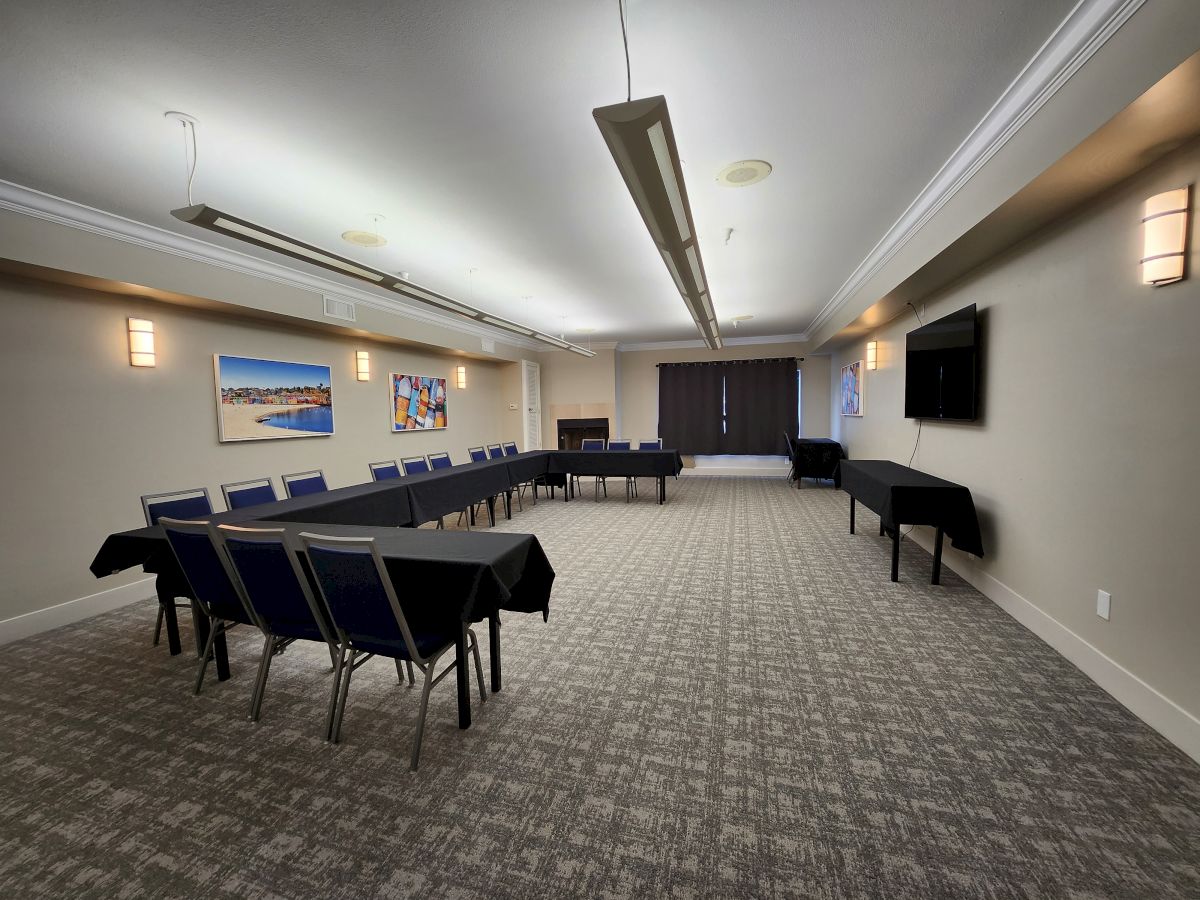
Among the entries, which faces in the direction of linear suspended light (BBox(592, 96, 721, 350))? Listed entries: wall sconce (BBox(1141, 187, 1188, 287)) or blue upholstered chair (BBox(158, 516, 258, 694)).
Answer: the wall sconce

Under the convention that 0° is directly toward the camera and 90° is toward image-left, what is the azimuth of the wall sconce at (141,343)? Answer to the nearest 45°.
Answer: approximately 315°

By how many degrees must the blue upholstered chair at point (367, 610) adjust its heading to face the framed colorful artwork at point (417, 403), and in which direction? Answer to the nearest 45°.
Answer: approximately 45° to its left

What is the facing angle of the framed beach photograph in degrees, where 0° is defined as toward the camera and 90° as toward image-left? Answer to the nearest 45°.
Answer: approximately 315°

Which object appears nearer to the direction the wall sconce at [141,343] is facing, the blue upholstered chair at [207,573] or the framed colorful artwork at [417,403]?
the blue upholstered chair

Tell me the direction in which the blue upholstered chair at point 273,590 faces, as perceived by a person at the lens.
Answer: facing away from the viewer and to the right of the viewer

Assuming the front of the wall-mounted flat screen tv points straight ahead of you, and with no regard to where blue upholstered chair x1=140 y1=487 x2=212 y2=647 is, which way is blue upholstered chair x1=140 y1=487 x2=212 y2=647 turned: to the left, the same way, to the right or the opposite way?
the opposite way

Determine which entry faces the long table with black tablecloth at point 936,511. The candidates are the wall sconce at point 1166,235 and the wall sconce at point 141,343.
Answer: the wall sconce at point 141,343

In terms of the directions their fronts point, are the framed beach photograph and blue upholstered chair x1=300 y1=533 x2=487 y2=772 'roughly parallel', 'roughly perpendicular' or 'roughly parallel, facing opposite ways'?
roughly perpendicular

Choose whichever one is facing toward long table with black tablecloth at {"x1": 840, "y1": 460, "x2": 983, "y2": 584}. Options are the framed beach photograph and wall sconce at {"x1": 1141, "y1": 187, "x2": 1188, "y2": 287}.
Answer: the framed beach photograph
